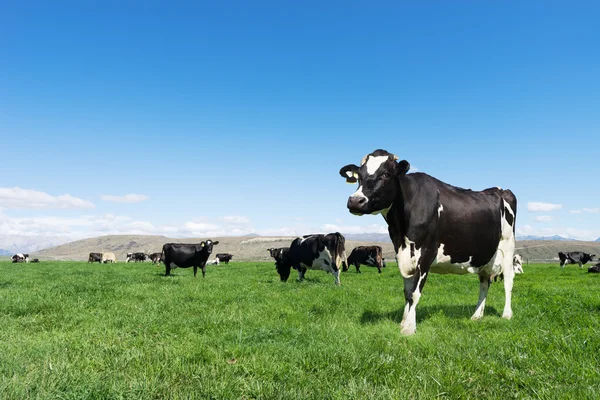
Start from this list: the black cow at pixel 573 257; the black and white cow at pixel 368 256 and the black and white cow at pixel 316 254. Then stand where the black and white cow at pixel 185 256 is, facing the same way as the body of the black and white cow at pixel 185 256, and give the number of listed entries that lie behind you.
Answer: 0

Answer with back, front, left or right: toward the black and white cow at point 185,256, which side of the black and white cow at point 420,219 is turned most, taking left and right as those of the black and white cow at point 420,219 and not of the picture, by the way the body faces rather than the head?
right

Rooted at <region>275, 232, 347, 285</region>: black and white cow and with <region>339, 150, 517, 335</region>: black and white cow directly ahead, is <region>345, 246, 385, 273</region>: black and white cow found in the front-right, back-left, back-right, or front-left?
back-left

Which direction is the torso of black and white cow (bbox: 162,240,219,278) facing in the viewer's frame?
to the viewer's right

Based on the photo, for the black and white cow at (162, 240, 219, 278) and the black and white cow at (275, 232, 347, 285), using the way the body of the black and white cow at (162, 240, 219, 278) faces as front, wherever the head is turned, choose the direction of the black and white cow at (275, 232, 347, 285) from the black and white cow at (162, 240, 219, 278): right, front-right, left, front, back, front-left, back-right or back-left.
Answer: front-right

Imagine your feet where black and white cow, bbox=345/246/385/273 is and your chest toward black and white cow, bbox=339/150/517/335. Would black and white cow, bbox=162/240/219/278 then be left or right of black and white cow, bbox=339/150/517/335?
right

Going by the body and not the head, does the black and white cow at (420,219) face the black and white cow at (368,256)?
no

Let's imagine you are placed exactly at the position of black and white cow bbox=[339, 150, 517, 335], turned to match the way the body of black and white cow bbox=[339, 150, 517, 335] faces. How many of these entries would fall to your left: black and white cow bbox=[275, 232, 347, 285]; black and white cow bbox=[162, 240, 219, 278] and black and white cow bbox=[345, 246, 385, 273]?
0

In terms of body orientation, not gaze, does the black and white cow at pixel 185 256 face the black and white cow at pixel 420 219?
no

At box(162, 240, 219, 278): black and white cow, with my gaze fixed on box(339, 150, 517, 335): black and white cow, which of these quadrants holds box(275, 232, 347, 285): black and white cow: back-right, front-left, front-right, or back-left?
front-left

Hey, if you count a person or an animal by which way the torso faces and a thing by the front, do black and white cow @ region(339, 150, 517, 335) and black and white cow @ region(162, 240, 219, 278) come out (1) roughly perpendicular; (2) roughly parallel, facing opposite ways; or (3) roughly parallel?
roughly parallel, facing opposite ways

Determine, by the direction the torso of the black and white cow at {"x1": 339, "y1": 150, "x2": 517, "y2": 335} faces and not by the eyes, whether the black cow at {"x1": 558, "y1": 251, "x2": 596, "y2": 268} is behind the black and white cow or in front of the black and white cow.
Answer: behind

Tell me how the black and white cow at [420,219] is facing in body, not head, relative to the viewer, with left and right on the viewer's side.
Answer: facing the viewer and to the left of the viewer

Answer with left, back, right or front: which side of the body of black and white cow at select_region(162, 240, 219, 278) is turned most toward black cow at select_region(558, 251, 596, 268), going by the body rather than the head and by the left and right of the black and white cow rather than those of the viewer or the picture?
front
